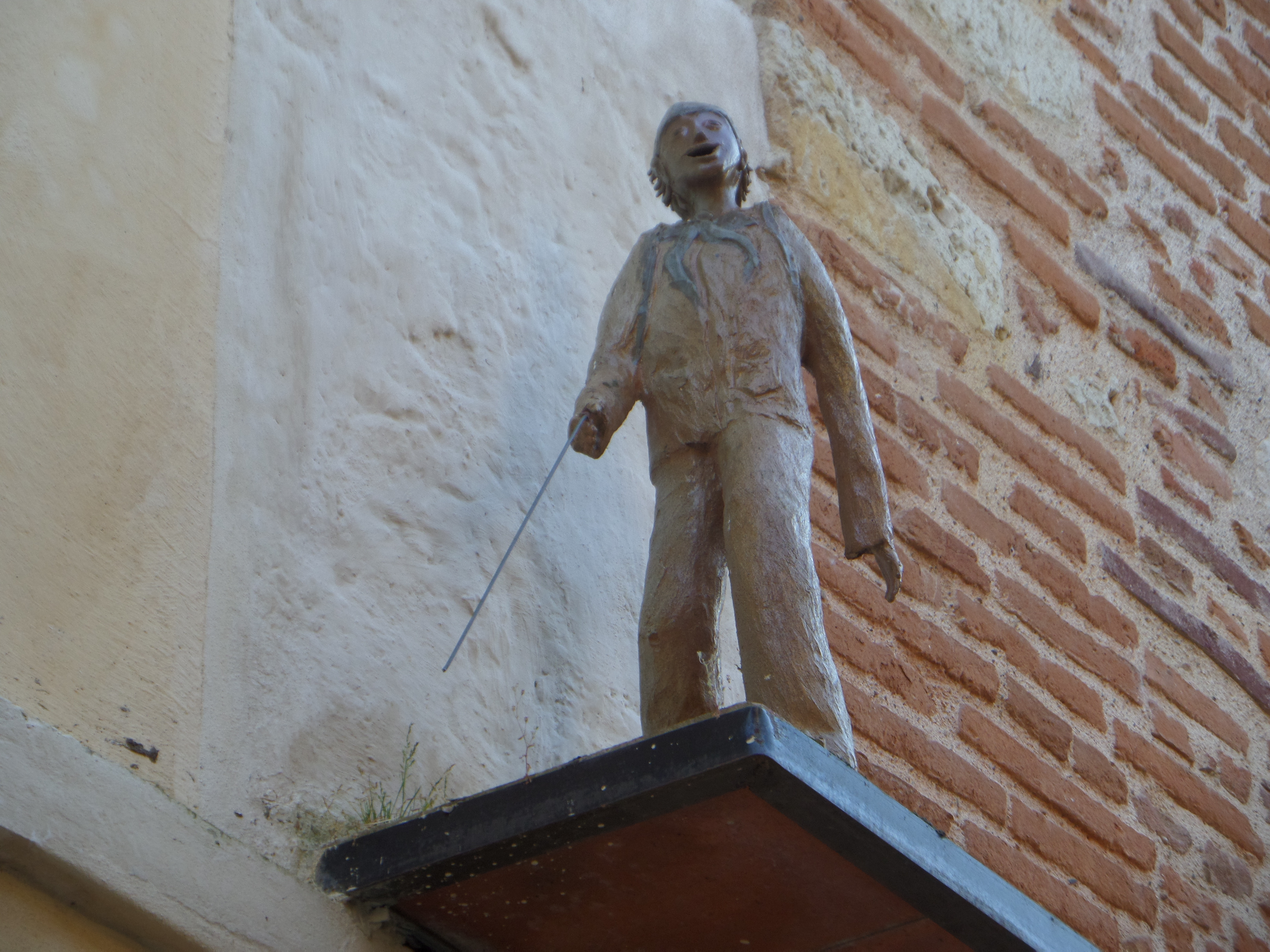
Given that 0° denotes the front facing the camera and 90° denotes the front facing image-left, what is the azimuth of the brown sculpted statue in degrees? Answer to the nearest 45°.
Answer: approximately 0°
